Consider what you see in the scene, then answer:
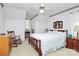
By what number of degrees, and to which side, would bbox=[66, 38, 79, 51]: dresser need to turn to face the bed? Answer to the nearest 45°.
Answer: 0° — it already faces it

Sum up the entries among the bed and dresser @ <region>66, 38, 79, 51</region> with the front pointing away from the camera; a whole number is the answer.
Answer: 0

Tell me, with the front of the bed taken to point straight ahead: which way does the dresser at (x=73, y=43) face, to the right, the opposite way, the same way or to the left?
the same way

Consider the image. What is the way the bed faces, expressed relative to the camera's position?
facing the viewer and to the left of the viewer

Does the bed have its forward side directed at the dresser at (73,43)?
no

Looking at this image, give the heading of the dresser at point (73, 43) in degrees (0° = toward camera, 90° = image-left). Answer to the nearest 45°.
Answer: approximately 45°
